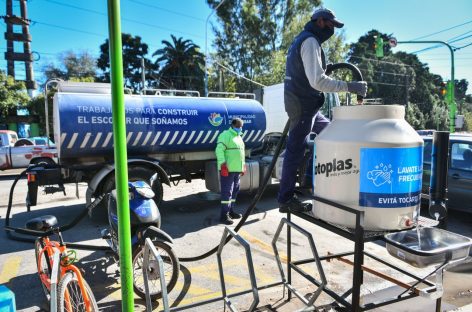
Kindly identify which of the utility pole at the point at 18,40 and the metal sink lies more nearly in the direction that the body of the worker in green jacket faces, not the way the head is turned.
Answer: the metal sink

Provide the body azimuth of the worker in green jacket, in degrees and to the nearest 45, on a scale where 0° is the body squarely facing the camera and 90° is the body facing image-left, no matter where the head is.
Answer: approximately 315°

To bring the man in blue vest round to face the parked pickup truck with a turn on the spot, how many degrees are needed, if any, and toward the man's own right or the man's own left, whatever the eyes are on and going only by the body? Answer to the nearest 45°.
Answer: approximately 135° to the man's own left

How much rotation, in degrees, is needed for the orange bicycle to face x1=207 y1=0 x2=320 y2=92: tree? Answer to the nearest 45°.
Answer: approximately 90° to its left

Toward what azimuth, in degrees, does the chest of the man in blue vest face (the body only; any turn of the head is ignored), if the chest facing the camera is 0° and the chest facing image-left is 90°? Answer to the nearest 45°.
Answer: approximately 270°

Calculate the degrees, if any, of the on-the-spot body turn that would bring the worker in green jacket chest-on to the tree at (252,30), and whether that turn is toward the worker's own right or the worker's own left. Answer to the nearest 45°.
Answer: approximately 135° to the worker's own left

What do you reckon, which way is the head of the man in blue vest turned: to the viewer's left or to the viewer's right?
to the viewer's right

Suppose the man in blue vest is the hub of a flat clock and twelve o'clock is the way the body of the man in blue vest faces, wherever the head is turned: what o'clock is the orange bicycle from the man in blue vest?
The orange bicycle is roughly at 5 o'clock from the man in blue vest.

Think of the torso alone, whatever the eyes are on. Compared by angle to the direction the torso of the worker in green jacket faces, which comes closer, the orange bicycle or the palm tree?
the orange bicycle

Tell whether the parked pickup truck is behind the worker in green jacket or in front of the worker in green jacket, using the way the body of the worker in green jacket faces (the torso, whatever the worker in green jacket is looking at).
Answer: behind
